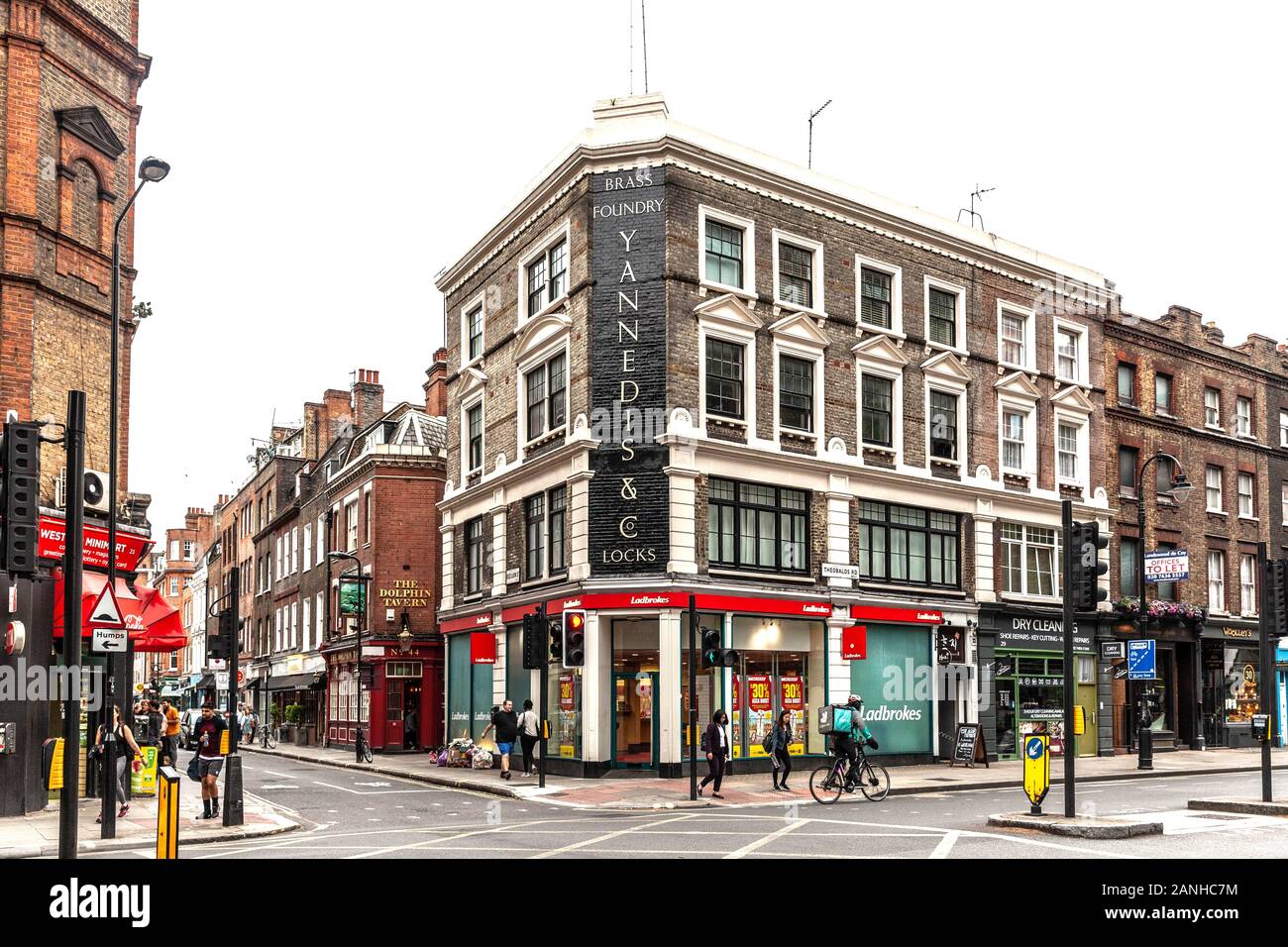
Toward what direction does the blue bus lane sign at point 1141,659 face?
toward the camera

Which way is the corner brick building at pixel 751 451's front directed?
toward the camera

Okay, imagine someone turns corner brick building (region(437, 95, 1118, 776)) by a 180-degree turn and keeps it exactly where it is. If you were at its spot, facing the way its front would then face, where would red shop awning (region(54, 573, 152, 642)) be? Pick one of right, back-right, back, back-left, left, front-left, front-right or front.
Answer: back-left

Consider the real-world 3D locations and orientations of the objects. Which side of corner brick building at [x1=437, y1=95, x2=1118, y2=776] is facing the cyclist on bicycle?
front

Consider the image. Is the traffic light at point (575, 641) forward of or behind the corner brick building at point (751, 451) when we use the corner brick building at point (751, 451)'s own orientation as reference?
forward

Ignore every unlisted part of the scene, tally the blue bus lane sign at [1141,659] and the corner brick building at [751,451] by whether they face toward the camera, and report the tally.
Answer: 2
